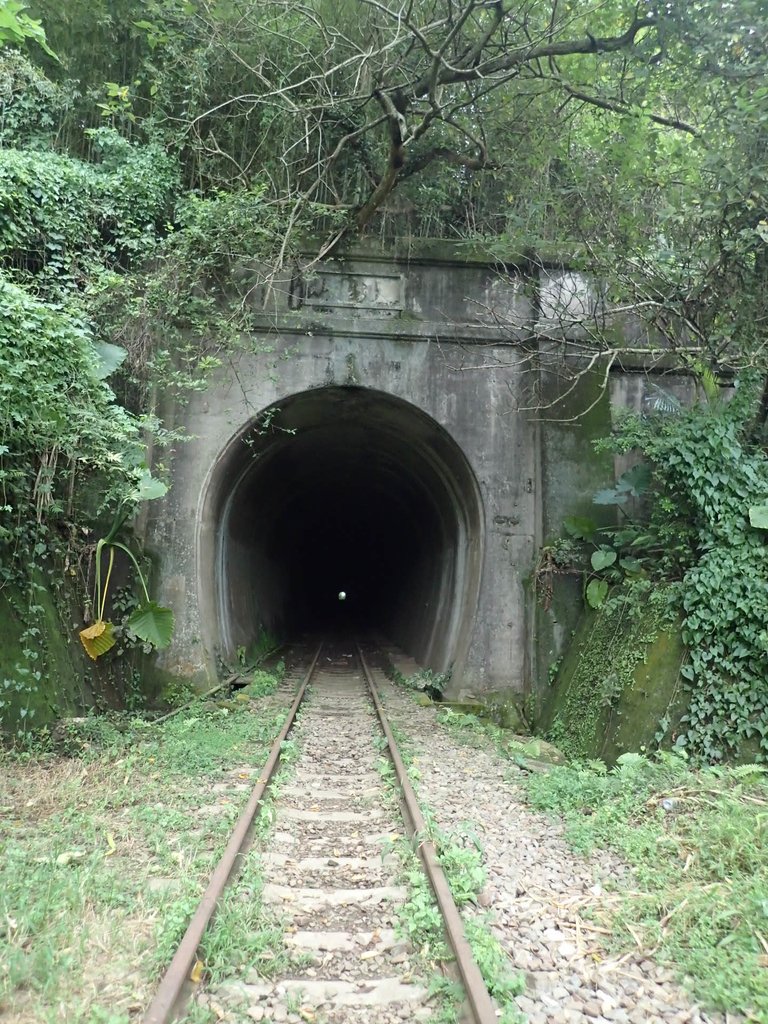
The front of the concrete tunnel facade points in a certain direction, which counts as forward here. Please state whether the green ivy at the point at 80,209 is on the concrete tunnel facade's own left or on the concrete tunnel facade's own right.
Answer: on the concrete tunnel facade's own right

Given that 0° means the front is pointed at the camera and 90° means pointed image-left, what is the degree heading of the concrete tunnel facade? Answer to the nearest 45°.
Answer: approximately 0°

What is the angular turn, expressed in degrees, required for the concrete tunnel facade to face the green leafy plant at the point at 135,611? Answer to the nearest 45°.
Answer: approximately 45° to its right
